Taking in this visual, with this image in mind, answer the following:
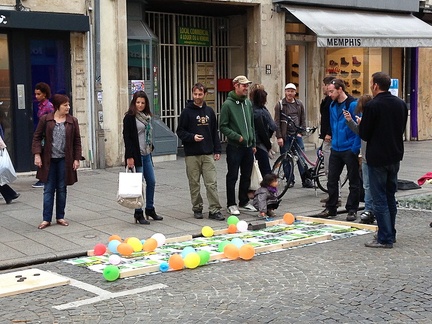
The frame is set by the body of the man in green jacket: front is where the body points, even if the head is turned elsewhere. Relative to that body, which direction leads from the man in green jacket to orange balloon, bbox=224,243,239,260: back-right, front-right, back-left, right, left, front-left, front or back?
front-right

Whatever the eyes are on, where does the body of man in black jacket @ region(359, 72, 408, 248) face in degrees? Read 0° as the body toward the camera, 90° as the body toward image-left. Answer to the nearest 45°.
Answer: approximately 135°

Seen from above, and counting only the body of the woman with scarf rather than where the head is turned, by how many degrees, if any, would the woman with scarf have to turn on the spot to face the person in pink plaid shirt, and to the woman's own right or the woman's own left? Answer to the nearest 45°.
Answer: approximately 180°

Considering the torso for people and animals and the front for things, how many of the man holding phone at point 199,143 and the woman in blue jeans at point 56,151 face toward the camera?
2

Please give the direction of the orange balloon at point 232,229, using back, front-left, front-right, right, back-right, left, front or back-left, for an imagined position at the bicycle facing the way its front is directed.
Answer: front-left

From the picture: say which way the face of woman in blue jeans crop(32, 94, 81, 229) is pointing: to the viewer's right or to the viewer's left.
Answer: to the viewer's right

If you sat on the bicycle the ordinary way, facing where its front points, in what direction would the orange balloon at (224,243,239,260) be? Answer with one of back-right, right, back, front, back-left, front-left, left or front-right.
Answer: front-left

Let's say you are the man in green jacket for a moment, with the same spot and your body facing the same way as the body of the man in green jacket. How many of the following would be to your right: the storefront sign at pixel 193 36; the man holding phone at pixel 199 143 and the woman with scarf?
2

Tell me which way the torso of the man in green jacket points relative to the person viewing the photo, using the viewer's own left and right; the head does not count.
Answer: facing the viewer and to the right of the viewer

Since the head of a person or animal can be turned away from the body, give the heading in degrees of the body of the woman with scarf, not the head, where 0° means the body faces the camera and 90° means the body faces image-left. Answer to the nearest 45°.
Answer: approximately 315°

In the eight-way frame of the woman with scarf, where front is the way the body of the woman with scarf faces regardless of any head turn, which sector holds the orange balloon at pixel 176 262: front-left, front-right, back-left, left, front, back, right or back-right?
front-right

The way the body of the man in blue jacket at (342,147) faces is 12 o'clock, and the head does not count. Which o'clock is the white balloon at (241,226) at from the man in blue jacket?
The white balloon is roughly at 12 o'clock from the man in blue jacket.

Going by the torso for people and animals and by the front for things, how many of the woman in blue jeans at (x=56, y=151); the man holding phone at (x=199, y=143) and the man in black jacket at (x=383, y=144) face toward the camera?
2

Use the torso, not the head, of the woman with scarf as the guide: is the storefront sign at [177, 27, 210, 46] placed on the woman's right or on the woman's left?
on the woman's left
